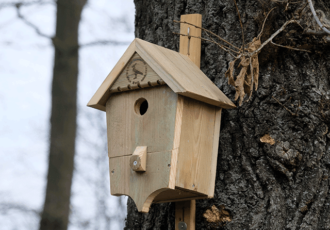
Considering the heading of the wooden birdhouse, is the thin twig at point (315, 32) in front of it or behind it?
behind

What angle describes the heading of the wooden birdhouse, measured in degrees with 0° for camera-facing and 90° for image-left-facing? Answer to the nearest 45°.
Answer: approximately 45°
